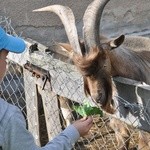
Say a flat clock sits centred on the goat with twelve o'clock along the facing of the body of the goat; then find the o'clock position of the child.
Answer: The child is roughly at 11 o'clock from the goat.

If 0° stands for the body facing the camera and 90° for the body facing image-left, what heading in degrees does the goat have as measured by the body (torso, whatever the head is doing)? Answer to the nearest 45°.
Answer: approximately 45°

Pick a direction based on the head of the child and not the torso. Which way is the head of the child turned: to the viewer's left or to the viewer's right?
to the viewer's right
